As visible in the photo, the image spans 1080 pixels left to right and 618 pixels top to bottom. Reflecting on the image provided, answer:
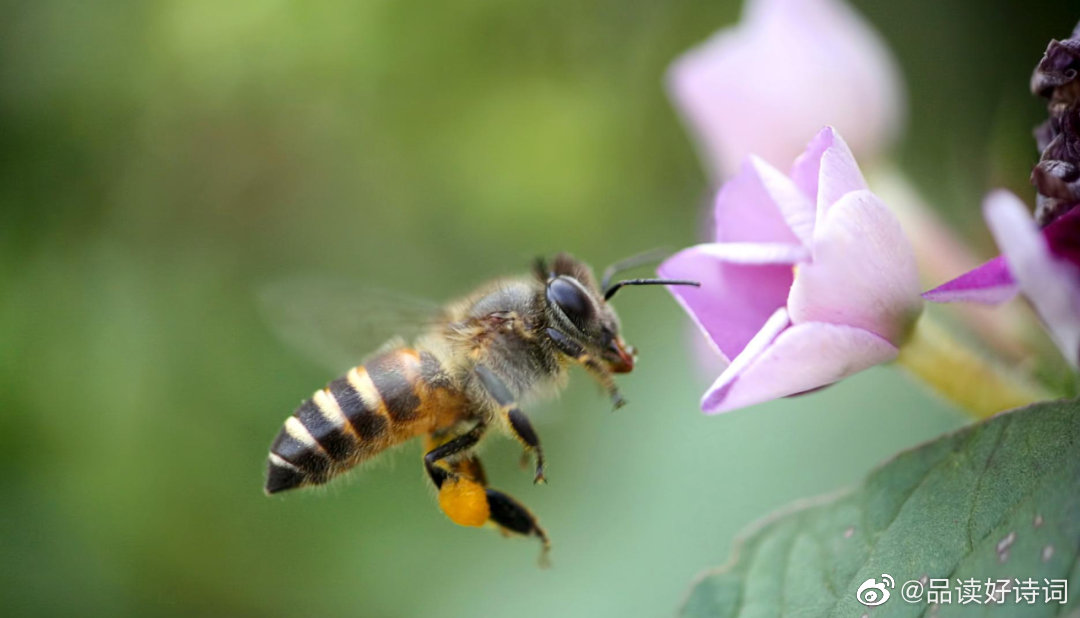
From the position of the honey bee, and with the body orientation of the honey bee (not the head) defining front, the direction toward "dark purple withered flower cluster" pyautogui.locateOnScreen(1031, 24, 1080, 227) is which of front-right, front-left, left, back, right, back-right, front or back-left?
front-right

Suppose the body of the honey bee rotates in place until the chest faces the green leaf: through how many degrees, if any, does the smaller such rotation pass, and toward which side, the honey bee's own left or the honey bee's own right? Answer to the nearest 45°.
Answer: approximately 45° to the honey bee's own right

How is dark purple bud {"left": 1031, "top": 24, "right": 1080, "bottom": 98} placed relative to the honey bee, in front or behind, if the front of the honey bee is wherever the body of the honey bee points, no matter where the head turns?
in front

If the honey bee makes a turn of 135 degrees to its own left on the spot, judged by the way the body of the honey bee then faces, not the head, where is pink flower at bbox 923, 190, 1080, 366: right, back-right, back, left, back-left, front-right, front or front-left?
back

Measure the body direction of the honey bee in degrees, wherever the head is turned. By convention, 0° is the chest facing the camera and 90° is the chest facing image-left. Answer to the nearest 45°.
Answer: approximately 270°
